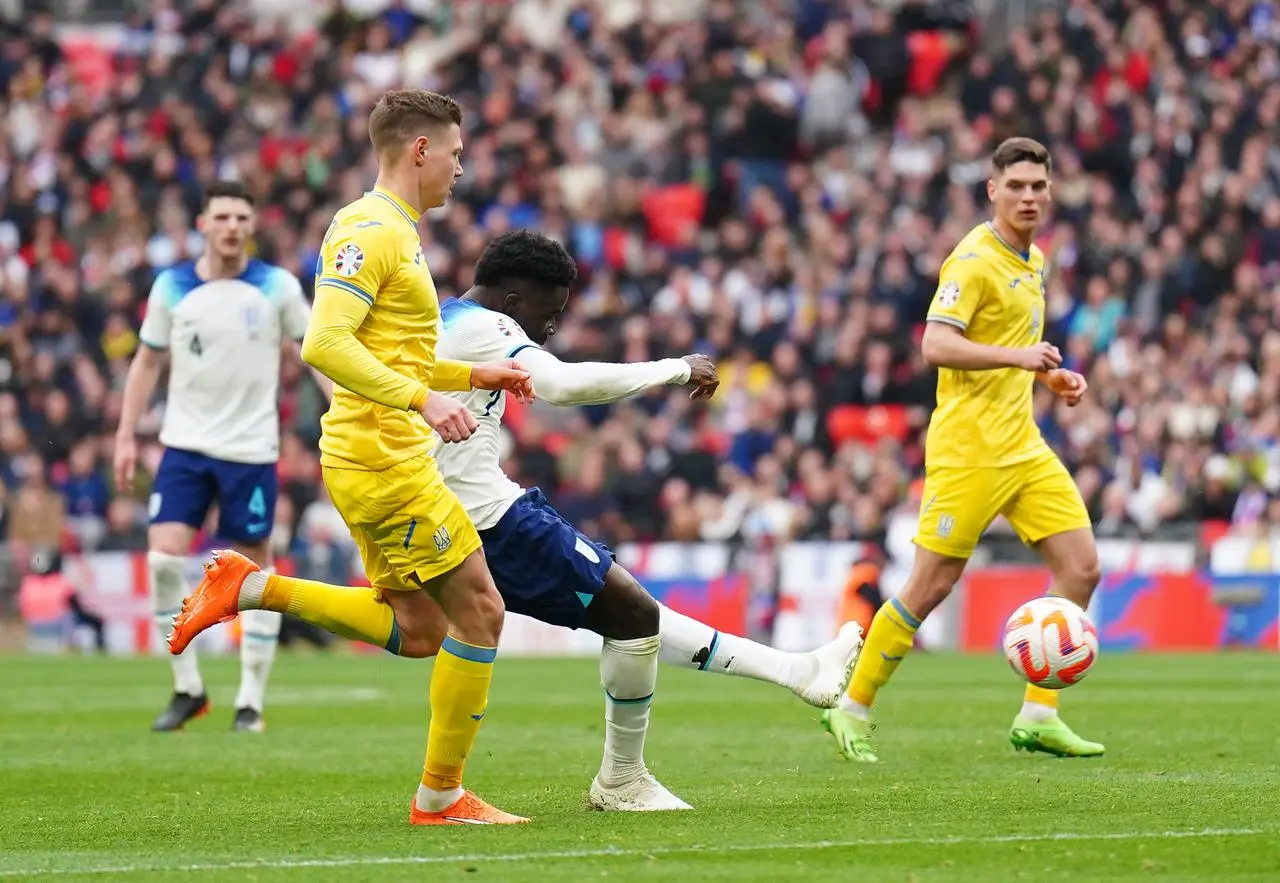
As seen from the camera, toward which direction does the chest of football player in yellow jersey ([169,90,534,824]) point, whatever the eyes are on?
to the viewer's right

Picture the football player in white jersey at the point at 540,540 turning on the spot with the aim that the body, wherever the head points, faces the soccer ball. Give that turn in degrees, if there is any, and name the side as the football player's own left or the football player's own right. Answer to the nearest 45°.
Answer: approximately 45° to the football player's own left

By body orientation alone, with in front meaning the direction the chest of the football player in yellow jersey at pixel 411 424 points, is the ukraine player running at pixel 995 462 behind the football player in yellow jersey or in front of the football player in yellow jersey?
in front

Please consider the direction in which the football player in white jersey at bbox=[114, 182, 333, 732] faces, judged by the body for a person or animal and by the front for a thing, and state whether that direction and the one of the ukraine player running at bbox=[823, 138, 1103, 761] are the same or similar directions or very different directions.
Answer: same or similar directions

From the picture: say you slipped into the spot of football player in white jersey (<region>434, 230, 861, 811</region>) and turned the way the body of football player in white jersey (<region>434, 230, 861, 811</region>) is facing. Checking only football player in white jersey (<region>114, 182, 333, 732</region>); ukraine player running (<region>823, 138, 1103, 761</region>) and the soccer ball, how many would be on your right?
0

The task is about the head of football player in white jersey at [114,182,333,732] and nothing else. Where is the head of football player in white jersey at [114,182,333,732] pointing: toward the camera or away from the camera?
toward the camera

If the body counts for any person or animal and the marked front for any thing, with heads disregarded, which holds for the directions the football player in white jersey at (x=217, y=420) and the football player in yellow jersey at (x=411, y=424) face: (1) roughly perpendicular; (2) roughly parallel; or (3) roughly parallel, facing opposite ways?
roughly perpendicular

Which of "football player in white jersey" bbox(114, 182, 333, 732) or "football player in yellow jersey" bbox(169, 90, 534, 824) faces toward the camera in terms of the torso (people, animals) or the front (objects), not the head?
the football player in white jersey

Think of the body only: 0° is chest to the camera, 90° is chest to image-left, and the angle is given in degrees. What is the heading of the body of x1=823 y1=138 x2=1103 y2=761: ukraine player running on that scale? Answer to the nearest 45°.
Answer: approximately 315°

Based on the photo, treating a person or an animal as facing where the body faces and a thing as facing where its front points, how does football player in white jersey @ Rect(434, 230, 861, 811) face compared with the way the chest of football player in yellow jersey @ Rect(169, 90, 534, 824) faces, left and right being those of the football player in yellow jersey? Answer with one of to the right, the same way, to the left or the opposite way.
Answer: the same way

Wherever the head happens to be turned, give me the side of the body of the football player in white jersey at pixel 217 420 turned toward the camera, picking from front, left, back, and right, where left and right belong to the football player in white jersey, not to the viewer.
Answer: front

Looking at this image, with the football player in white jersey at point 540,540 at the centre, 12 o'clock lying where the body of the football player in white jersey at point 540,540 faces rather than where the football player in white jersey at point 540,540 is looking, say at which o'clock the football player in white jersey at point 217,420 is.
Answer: the football player in white jersey at point 217,420 is roughly at 8 o'clock from the football player in white jersey at point 540,540.

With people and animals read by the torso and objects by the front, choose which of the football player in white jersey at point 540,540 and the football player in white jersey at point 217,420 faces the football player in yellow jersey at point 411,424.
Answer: the football player in white jersey at point 217,420

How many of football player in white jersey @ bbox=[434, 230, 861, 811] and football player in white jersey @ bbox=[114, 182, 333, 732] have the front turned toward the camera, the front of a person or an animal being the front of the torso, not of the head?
1

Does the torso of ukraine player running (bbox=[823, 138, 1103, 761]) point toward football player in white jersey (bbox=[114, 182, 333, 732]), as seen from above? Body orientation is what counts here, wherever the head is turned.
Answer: no

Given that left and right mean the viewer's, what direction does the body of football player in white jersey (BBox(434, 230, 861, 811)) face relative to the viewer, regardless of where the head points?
facing to the right of the viewer

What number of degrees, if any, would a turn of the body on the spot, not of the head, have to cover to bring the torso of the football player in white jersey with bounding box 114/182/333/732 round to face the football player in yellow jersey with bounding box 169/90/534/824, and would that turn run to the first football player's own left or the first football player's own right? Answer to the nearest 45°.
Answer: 0° — they already face them

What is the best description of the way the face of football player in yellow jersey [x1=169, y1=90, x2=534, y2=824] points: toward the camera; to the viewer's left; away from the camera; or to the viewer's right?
to the viewer's right

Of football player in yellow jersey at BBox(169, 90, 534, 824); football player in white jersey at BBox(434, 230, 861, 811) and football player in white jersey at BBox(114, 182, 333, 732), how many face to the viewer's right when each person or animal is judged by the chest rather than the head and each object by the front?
2

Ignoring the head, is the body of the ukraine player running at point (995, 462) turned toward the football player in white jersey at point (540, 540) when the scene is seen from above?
no
